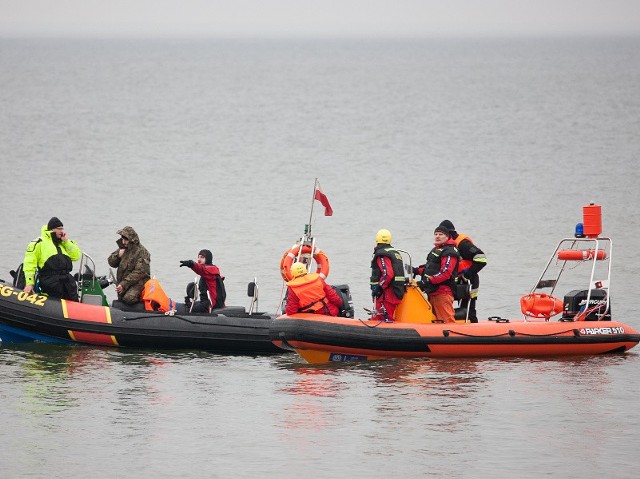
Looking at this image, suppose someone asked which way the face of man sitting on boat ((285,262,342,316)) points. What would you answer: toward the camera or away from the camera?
away from the camera

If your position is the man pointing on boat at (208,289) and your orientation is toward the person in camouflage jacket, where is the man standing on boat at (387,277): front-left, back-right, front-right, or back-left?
back-left

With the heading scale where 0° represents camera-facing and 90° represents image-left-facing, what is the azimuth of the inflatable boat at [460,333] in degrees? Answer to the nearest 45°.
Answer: approximately 90°

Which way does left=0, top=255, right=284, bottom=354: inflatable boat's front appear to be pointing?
to the viewer's left

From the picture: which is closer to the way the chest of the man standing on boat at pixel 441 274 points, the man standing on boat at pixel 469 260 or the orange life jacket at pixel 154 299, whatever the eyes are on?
the orange life jacket

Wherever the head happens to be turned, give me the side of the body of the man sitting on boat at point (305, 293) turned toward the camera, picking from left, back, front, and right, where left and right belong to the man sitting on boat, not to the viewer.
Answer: back

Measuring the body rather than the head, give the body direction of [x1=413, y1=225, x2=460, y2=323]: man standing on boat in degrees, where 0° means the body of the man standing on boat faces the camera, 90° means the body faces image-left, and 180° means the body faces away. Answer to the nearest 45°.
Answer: approximately 45°

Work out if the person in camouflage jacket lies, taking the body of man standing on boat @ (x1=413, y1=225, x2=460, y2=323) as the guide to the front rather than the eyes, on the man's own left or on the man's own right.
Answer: on the man's own right

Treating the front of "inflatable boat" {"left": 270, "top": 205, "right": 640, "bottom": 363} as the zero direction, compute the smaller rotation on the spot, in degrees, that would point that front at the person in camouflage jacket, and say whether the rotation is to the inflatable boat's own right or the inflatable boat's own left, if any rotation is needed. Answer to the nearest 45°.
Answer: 0° — it already faces them

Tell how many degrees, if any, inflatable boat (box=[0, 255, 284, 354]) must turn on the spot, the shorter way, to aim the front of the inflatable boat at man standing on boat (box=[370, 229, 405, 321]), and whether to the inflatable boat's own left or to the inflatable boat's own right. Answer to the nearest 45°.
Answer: approximately 180°

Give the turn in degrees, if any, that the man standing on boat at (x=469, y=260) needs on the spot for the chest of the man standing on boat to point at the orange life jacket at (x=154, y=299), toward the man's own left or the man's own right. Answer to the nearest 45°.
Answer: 0° — they already face it

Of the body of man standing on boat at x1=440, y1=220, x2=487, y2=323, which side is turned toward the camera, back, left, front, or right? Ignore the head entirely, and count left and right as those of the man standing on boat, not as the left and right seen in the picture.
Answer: left
